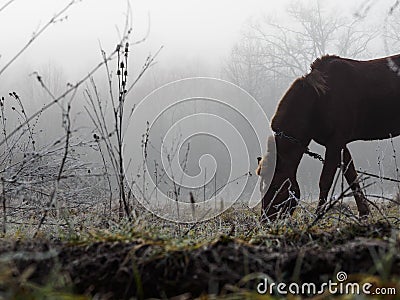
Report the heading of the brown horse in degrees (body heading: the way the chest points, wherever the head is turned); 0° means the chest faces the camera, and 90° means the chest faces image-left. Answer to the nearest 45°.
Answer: approximately 90°
